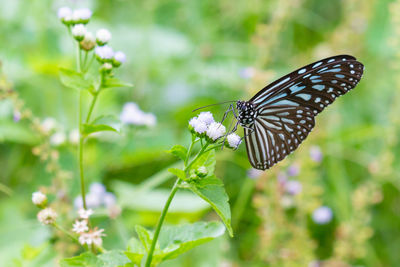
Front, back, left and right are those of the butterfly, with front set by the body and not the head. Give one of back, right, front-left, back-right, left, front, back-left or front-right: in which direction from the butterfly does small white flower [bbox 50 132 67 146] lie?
front

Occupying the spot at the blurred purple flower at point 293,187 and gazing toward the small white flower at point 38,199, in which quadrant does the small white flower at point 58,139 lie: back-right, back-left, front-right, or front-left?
front-right

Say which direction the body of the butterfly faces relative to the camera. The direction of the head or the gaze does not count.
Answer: to the viewer's left

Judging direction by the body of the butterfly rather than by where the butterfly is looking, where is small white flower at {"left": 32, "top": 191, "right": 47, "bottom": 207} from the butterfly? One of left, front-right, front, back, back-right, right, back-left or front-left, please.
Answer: front-left
